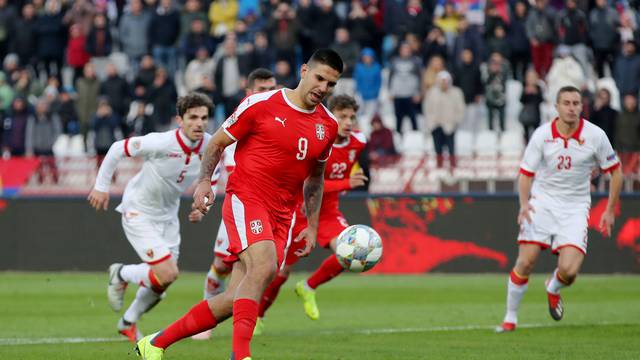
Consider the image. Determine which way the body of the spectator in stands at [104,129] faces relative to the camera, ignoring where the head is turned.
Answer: toward the camera

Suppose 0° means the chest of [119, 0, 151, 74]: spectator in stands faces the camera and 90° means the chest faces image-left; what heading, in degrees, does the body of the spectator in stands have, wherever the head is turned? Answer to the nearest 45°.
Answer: approximately 0°

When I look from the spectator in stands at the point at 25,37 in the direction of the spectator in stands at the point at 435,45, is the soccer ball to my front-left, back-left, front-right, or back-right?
front-right

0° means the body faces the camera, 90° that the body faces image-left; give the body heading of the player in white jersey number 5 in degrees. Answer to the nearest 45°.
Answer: approximately 315°

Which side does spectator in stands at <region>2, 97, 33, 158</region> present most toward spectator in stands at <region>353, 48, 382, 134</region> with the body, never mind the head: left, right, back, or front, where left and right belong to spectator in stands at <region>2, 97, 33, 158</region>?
left

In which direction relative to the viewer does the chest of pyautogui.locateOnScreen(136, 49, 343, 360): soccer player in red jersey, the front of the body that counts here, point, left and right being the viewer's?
facing the viewer and to the right of the viewer

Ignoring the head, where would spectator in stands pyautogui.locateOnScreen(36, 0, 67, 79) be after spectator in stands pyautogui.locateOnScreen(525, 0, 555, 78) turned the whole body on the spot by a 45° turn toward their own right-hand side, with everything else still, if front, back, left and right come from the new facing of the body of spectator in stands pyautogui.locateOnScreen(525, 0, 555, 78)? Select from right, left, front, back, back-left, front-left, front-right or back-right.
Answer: front-right

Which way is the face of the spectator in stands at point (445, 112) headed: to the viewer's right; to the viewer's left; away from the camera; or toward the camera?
toward the camera

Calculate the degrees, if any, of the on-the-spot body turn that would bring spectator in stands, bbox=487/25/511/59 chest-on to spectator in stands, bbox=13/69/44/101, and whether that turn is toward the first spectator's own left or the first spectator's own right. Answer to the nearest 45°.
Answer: approximately 90° to the first spectator's own right

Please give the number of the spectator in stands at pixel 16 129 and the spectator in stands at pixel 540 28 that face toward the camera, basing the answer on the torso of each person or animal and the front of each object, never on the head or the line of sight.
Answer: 2

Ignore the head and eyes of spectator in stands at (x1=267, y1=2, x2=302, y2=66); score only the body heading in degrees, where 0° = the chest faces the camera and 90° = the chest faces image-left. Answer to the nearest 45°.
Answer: approximately 0°

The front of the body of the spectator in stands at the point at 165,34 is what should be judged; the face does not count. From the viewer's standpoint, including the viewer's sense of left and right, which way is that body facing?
facing the viewer

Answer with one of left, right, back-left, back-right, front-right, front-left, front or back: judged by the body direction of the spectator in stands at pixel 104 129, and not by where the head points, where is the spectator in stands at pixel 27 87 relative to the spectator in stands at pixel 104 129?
back-right

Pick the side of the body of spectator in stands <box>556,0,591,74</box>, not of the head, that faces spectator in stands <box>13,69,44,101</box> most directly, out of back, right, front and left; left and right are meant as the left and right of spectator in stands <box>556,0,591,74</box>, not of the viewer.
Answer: right

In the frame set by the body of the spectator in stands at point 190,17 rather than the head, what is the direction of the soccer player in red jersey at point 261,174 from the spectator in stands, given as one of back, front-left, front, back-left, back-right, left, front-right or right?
front
